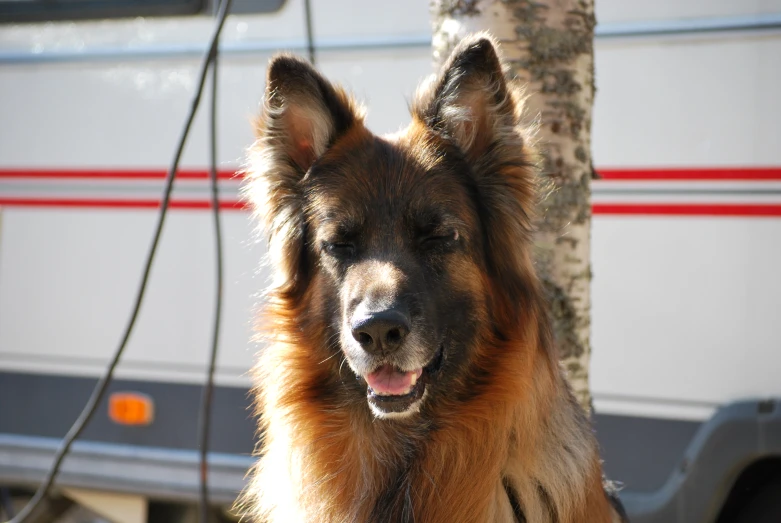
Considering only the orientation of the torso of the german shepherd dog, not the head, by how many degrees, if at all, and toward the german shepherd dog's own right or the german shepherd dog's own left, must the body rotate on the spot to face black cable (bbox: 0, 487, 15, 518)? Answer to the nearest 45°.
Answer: approximately 135° to the german shepherd dog's own right

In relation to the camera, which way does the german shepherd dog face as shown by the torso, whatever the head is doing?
toward the camera

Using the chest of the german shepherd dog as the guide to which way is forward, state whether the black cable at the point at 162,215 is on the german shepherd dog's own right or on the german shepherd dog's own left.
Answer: on the german shepherd dog's own right
